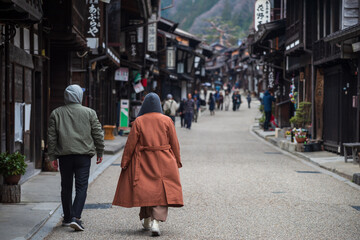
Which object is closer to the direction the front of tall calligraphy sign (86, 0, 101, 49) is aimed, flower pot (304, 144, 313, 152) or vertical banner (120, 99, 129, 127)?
the flower pot

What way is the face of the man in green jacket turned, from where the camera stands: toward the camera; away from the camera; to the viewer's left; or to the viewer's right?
away from the camera

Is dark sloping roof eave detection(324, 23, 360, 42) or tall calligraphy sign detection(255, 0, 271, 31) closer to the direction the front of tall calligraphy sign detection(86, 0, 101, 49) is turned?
the dark sloping roof eave

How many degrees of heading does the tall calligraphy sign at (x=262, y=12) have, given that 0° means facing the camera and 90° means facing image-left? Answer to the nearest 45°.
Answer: approximately 0°

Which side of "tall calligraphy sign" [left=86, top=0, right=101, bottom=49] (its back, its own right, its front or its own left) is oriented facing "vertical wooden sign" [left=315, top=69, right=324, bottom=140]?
left

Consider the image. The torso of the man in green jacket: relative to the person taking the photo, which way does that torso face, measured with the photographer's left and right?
facing away from the viewer

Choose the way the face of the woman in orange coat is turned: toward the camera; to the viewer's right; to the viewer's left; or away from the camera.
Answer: away from the camera

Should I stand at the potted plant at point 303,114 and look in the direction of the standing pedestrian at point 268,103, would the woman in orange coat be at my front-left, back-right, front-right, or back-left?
back-left
